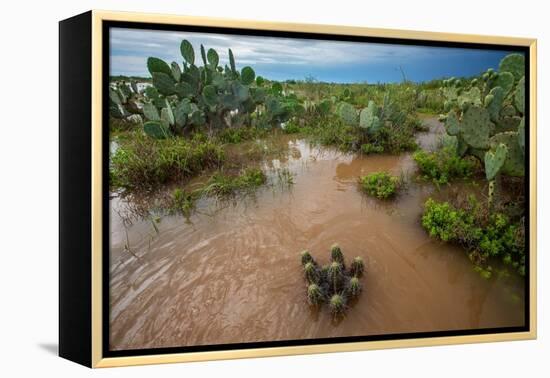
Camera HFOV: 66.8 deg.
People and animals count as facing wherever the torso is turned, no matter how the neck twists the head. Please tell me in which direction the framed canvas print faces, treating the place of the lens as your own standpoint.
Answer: facing the viewer and to the right of the viewer
